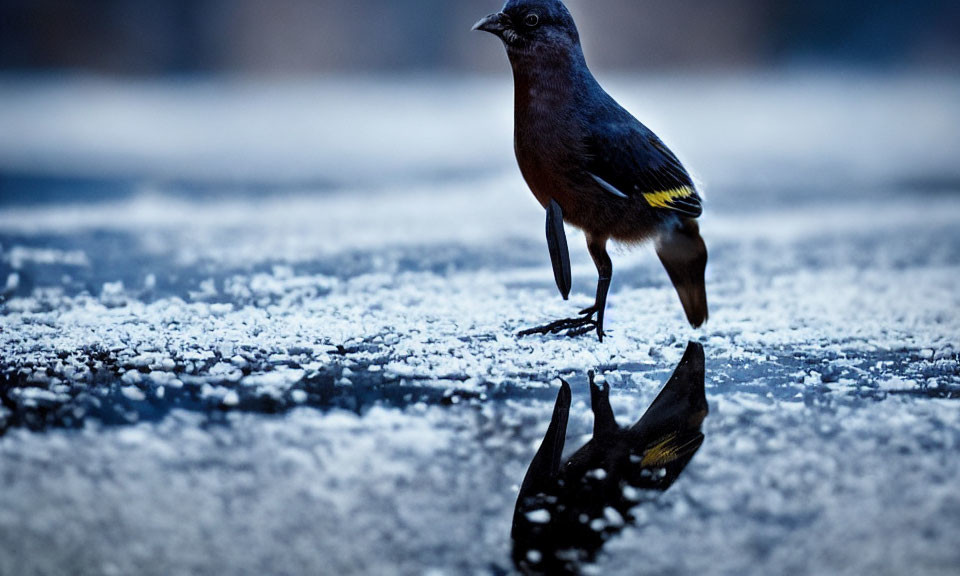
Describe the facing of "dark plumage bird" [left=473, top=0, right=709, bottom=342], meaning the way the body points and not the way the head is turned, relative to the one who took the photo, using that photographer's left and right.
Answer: facing to the left of the viewer
